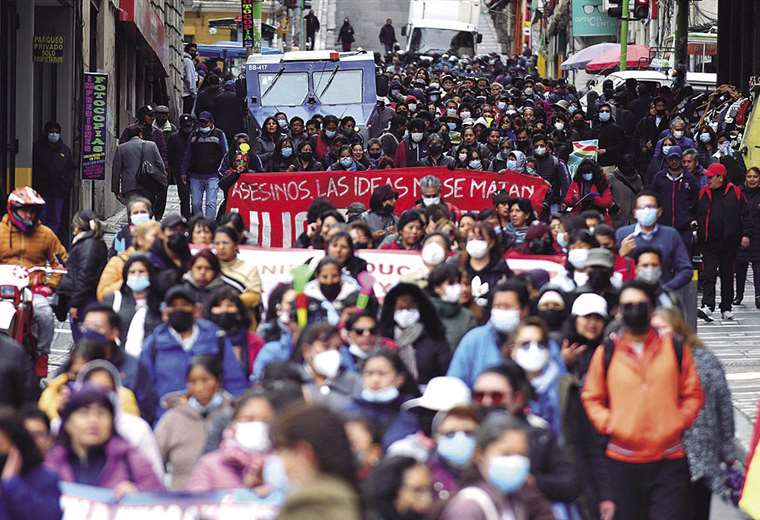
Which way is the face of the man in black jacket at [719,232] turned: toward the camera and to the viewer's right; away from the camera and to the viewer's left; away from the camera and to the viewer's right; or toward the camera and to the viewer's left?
toward the camera and to the viewer's left

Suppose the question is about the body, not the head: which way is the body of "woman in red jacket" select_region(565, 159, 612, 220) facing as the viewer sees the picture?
toward the camera

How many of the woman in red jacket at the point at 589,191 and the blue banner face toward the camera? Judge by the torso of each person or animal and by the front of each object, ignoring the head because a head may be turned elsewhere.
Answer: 2

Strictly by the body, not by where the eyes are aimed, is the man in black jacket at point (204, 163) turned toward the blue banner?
yes

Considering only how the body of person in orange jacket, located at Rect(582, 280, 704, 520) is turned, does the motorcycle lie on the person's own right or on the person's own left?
on the person's own right

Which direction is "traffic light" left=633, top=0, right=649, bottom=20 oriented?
toward the camera

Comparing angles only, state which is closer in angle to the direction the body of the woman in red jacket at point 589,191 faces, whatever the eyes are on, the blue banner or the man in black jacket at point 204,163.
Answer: the blue banner

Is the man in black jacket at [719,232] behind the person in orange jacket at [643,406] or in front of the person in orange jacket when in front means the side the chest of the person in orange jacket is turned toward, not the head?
behind

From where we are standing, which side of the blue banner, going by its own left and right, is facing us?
front

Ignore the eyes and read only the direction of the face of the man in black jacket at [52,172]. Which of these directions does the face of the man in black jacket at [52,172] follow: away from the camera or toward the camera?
toward the camera

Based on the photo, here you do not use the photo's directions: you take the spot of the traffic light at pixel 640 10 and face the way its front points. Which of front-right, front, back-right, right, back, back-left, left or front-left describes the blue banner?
front

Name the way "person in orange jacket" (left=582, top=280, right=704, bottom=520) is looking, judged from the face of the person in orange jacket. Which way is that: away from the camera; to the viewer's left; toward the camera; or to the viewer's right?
toward the camera

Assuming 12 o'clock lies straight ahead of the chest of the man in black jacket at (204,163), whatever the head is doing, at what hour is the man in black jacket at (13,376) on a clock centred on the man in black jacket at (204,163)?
the man in black jacket at (13,376) is roughly at 12 o'clock from the man in black jacket at (204,163).

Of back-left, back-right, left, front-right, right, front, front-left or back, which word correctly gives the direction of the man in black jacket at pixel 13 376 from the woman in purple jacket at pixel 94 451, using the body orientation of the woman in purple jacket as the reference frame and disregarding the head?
back

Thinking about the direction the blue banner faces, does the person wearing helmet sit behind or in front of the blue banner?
behind
